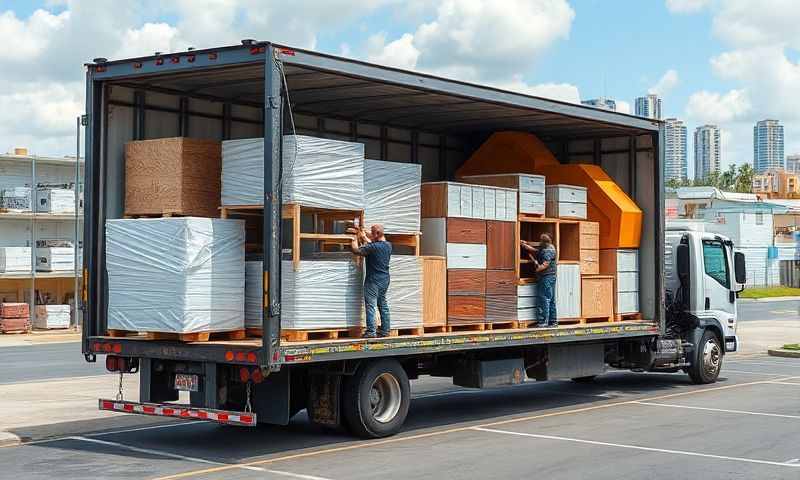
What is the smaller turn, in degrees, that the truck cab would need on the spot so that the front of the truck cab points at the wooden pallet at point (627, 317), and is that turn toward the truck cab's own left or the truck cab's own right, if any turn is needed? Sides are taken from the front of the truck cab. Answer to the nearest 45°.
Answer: approximately 180°

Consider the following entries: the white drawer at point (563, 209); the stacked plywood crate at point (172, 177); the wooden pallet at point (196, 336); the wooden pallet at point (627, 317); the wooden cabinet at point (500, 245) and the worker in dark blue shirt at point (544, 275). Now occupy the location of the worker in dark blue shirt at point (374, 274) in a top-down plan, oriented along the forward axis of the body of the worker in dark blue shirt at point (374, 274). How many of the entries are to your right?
4

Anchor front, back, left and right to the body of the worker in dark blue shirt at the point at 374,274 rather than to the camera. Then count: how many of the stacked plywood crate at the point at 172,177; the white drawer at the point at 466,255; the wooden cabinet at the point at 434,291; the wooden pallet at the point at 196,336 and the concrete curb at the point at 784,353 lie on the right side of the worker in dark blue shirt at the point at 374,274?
3

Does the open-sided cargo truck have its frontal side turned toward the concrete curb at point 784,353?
yes

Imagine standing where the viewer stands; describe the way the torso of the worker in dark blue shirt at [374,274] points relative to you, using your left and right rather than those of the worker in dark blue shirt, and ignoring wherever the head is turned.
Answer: facing away from the viewer and to the left of the viewer

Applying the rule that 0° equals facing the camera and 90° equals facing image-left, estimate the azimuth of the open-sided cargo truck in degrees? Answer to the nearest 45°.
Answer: approximately 225°

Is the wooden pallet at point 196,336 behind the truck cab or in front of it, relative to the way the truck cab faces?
behind

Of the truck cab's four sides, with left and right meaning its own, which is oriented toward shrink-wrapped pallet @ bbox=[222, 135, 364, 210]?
back

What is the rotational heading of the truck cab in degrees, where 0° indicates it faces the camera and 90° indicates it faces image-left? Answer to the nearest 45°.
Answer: approximately 225°

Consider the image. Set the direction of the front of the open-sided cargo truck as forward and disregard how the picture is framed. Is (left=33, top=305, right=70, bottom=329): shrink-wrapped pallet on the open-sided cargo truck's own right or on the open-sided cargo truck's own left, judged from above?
on the open-sided cargo truck's own left

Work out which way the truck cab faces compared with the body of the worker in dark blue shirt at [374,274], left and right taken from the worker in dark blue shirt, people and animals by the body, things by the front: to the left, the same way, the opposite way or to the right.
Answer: to the right

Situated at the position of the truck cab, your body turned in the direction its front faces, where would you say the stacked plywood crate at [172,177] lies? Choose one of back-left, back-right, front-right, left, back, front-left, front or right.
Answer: back

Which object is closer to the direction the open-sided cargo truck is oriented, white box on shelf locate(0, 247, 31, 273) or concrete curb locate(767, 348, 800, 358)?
the concrete curb
